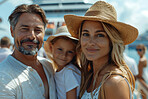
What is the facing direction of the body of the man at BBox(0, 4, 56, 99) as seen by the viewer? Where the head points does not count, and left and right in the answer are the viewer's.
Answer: facing the viewer and to the right of the viewer

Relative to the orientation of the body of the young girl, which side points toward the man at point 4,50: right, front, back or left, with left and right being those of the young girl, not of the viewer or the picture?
right

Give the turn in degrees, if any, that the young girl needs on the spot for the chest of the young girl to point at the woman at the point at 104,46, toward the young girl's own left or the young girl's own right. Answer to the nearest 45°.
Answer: approximately 90° to the young girl's own left

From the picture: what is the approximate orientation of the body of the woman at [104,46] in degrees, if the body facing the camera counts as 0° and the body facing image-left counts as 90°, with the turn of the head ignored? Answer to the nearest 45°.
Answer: approximately 45°

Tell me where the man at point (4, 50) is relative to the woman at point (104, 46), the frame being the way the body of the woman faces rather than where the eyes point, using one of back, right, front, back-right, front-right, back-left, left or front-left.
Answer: right

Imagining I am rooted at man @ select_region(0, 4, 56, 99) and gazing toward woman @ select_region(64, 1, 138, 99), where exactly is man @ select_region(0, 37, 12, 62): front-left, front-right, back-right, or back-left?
back-left

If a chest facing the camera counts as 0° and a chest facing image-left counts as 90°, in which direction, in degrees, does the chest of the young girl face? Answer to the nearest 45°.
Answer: approximately 45°

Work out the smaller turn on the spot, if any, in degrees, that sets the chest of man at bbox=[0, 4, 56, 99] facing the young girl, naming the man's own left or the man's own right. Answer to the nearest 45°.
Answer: approximately 45° to the man's own left
